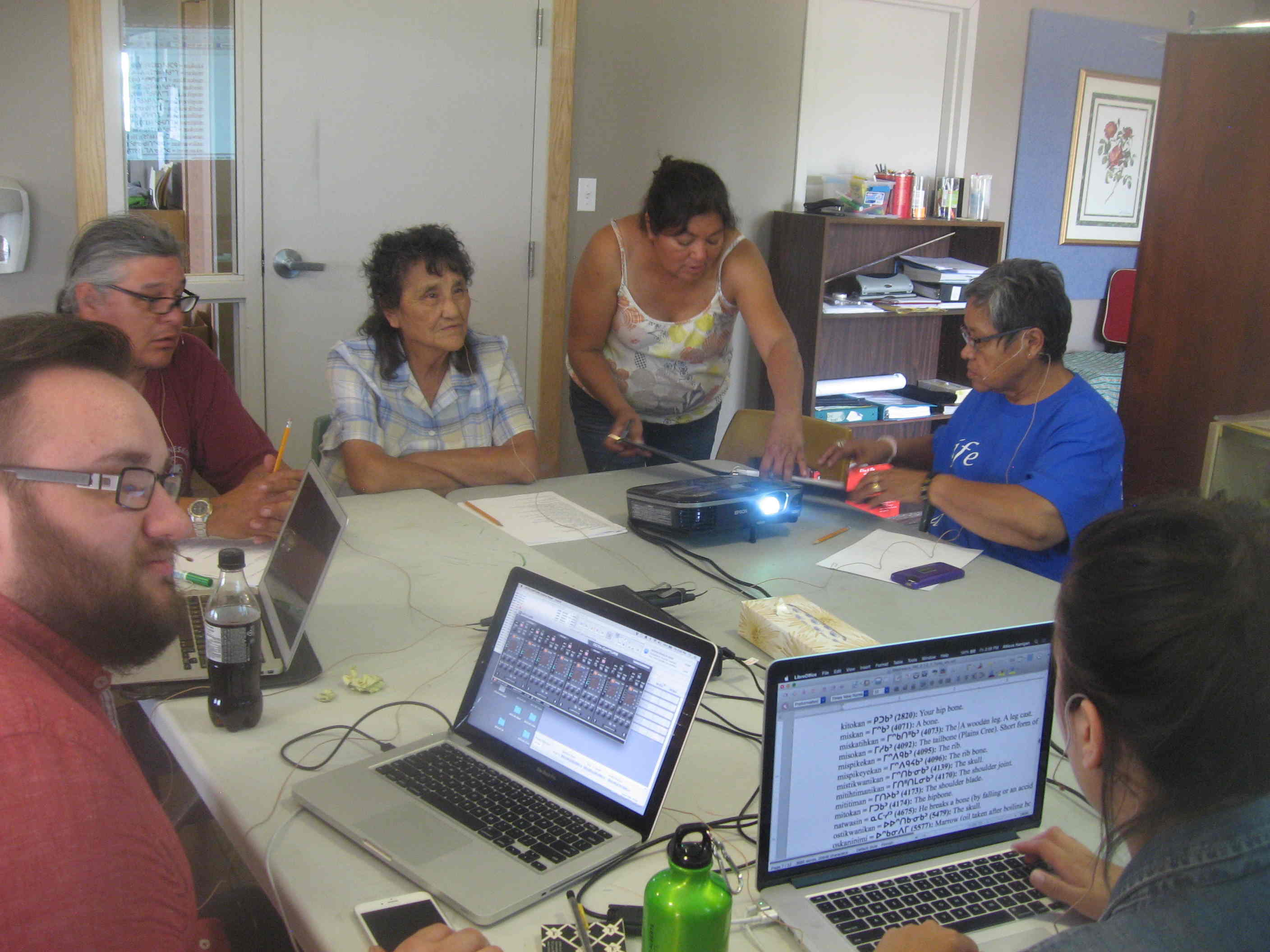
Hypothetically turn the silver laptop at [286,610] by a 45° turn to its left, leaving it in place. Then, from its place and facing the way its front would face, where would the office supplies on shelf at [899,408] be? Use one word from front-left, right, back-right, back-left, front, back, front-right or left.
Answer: back

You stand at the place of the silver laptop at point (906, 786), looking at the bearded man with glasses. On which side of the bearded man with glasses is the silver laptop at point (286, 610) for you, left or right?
right

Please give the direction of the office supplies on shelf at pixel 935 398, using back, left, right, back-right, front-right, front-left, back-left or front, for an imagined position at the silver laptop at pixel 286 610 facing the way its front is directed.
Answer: back-right

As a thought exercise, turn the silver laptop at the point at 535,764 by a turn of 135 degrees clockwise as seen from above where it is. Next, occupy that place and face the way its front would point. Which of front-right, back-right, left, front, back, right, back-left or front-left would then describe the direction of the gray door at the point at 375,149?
front

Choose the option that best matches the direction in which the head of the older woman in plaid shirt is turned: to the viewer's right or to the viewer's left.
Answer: to the viewer's right

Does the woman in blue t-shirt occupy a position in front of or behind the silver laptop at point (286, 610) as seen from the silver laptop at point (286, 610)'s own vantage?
behind

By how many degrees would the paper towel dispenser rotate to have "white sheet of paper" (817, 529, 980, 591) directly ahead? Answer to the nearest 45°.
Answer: approximately 45° to its left

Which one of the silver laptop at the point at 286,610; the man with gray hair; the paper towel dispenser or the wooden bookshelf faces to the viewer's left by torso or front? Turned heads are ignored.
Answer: the silver laptop

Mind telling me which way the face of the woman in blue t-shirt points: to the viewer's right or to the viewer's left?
to the viewer's left

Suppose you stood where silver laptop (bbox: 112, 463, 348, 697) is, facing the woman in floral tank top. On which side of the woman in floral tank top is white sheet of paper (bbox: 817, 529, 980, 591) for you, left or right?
right

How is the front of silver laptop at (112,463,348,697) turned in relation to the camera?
facing to the left of the viewer
